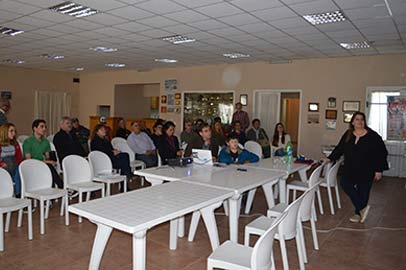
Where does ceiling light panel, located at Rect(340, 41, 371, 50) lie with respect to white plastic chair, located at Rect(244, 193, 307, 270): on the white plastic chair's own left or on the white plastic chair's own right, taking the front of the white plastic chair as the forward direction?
on the white plastic chair's own right

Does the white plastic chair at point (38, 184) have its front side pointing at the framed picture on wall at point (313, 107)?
no

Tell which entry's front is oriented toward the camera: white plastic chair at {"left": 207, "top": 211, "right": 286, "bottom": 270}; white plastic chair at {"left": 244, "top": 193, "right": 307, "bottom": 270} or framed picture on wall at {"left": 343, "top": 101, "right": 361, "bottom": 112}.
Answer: the framed picture on wall

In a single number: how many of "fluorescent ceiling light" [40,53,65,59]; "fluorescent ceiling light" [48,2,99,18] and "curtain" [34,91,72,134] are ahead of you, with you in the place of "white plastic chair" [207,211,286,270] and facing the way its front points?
3

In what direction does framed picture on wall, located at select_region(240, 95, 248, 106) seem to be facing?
toward the camera

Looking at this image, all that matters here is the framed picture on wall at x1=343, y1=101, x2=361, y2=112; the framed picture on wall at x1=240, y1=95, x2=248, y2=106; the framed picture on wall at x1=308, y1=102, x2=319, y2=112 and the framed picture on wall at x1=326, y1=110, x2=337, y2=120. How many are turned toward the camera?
4

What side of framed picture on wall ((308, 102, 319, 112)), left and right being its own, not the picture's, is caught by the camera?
front

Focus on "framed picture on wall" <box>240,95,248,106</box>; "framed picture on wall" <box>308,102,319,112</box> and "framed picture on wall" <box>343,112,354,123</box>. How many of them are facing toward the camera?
3

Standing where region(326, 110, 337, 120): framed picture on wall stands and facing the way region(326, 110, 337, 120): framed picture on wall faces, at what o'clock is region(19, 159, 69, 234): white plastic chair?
The white plastic chair is roughly at 1 o'clock from the framed picture on wall.

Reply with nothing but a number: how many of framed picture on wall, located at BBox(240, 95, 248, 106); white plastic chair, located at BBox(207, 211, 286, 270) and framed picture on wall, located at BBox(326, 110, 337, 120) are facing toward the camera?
2

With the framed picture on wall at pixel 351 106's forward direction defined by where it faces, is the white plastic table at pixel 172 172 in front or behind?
in front

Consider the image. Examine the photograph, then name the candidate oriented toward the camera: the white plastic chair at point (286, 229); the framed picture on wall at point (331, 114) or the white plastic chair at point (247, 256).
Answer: the framed picture on wall

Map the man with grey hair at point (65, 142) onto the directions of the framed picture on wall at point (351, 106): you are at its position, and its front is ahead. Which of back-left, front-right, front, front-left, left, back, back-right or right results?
front-right

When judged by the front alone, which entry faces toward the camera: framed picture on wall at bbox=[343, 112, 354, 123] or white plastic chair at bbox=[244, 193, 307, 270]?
the framed picture on wall

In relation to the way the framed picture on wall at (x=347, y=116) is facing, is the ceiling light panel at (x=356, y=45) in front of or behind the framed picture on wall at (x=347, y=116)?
in front
